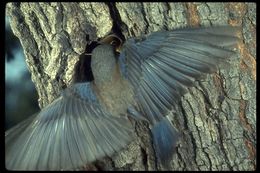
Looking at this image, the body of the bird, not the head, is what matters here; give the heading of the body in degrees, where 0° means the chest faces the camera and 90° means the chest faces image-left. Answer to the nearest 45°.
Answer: approximately 135°
